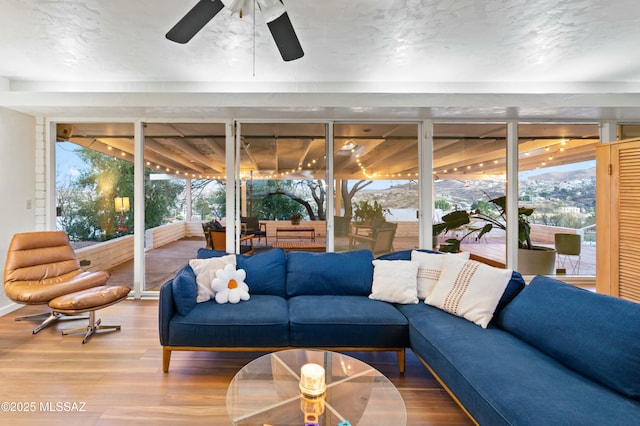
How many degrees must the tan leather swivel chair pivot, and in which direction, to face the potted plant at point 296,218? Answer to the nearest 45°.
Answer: approximately 45° to its left

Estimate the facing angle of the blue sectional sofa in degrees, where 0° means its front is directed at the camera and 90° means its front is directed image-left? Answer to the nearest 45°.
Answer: approximately 0°

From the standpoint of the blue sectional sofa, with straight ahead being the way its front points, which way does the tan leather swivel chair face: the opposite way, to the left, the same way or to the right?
to the left

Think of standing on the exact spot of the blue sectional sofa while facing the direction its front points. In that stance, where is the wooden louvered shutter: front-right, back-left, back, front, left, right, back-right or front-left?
back-left

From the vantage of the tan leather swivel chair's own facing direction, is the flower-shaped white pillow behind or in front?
in front

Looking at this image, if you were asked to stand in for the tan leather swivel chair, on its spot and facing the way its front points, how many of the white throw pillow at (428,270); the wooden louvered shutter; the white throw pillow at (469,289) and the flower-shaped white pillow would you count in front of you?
4

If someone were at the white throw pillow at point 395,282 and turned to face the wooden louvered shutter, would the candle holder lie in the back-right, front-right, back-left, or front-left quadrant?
back-right

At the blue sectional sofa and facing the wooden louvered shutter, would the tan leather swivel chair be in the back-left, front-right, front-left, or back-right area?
back-left

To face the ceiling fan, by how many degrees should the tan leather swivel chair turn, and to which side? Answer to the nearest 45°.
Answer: approximately 45° to its right

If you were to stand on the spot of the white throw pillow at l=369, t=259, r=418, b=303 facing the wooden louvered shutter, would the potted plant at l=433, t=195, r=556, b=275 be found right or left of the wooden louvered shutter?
left

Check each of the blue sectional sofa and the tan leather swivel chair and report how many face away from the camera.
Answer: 0

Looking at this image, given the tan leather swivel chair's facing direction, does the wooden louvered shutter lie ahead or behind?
ahead

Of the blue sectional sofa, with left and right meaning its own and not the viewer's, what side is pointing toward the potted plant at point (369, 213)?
back
